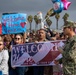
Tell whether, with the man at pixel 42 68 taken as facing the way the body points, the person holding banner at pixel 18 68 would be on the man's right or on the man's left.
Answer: on the man's right

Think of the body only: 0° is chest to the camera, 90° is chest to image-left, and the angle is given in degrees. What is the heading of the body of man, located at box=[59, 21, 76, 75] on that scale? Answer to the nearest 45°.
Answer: approximately 90°

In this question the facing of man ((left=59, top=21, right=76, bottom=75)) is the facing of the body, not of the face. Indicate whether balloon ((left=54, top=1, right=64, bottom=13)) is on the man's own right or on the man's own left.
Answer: on the man's own right

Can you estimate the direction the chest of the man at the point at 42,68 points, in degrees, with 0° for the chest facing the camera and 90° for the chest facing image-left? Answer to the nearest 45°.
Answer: approximately 45°

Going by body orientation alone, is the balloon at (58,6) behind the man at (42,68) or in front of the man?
behind
